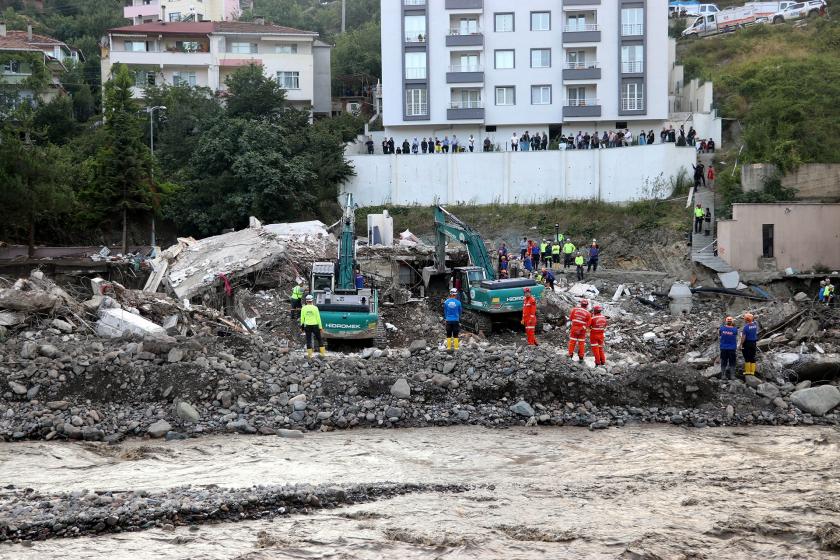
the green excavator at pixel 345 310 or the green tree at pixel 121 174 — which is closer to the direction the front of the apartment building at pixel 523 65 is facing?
the green excavator

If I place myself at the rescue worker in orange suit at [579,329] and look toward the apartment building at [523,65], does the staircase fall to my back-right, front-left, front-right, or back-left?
front-right

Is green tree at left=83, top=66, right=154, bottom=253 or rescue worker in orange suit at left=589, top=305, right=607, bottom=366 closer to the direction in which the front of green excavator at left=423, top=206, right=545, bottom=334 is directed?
the green tree

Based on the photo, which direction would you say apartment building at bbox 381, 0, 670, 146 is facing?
toward the camera

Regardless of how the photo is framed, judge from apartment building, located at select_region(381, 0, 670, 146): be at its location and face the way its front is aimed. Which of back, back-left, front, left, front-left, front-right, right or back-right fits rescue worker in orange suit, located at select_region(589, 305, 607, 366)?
front

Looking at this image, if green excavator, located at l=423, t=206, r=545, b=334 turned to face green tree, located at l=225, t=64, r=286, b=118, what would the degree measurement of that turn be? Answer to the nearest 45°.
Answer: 0° — it already faces it

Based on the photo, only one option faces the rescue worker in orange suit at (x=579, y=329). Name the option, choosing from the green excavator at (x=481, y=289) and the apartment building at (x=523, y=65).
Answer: the apartment building

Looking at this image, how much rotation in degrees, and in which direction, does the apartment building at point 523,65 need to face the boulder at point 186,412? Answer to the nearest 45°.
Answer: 0° — it already faces it

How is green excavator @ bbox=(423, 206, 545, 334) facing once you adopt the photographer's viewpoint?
facing away from the viewer and to the left of the viewer

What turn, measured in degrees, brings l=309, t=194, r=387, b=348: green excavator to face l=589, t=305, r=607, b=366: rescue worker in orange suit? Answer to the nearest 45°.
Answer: approximately 135° to its right

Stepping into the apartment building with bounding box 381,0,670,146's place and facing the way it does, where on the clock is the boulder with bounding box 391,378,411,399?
The boulder is roughly at 12 o'clock from the apartment building.

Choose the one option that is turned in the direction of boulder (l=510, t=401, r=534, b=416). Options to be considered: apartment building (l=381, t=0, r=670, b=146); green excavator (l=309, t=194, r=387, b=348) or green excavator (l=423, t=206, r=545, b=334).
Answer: the apartment building

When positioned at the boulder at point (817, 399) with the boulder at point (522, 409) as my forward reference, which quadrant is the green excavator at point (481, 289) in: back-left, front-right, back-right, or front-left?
front-right

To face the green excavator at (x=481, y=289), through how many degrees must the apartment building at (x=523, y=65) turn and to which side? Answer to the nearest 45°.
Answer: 0° — it already faces it

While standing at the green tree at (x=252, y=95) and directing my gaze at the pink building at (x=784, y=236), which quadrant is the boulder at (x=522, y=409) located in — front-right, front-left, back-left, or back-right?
front-right

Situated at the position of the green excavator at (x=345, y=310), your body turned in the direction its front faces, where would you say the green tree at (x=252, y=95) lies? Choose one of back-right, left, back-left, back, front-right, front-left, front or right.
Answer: front
